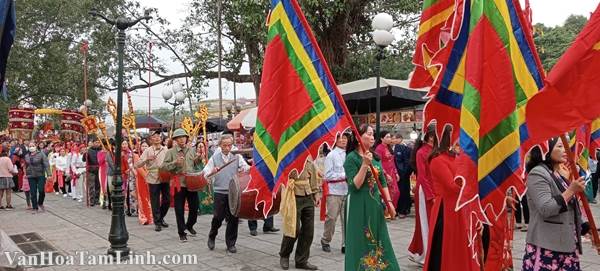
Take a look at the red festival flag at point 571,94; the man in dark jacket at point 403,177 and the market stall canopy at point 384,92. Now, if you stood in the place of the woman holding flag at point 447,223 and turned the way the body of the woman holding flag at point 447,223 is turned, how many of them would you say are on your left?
2

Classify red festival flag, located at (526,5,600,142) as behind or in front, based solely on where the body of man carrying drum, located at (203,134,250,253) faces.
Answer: in front

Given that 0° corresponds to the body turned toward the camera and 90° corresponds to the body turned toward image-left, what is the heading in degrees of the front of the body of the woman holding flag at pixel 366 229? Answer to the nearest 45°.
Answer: approximately 315°

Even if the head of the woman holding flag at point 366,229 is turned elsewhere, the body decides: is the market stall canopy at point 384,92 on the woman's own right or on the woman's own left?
on the woman's own left

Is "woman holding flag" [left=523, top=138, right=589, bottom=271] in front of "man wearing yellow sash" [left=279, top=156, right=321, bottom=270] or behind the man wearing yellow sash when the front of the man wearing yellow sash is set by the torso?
in front

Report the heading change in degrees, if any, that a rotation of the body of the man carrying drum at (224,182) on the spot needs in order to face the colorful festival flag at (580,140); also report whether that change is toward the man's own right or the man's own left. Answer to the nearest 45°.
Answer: approximately 45° to the man's own left
